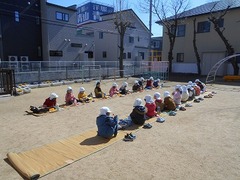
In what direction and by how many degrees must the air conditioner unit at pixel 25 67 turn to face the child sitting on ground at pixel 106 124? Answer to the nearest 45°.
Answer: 0° — it already faces them

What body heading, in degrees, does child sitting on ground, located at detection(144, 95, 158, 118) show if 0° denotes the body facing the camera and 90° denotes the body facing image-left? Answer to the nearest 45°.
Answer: approximately 135°

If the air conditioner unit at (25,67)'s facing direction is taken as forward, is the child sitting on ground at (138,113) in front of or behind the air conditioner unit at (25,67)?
in front

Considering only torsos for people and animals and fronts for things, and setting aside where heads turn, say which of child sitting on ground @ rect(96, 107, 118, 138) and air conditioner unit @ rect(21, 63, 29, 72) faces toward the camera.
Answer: the air conditioner unit

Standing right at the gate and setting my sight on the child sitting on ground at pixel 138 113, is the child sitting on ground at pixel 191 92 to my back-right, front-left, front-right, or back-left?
front-left

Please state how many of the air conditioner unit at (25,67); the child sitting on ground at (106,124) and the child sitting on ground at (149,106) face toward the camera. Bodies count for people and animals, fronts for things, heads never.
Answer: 1

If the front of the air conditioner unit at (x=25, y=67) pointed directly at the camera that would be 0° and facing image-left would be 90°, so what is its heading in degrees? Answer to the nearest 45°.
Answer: approximately 0°

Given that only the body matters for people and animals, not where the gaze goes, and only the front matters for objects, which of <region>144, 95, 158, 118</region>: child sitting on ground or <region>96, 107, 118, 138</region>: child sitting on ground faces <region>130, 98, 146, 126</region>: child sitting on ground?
<region>96, 107, 118, 138</region>: child sitting on ground

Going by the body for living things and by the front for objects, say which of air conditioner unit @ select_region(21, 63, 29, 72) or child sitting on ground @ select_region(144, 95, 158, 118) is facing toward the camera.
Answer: the air conditioner unit
